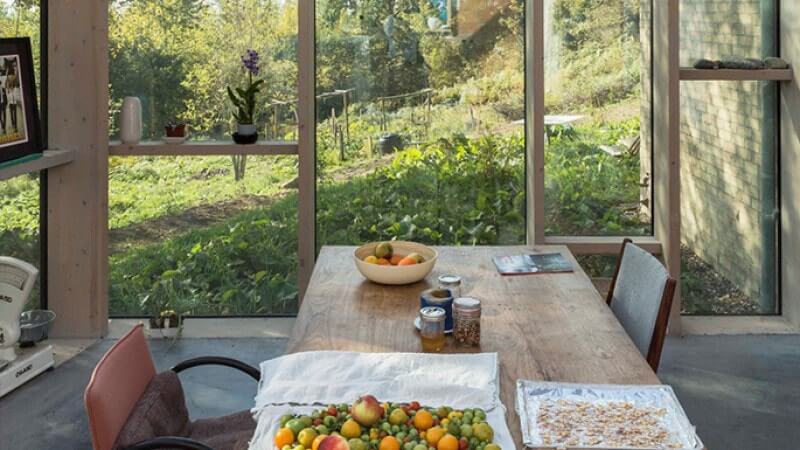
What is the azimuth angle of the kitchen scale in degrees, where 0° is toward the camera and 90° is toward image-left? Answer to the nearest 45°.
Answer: approximately 315°

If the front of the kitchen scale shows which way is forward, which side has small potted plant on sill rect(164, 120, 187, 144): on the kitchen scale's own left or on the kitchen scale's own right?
on the kitchen scale's own left

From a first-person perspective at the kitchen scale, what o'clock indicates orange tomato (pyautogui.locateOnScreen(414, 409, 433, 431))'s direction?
The orange tomato is roughly at 1 o'clock from the kitchen scale.

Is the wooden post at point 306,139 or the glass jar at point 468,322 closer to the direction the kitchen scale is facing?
the glass jar

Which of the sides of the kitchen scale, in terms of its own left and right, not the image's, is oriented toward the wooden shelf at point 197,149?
left

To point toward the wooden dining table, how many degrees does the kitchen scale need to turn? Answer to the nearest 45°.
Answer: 0° — it already faces it

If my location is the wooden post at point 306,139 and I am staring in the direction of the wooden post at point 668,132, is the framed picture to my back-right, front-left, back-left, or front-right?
back-right
